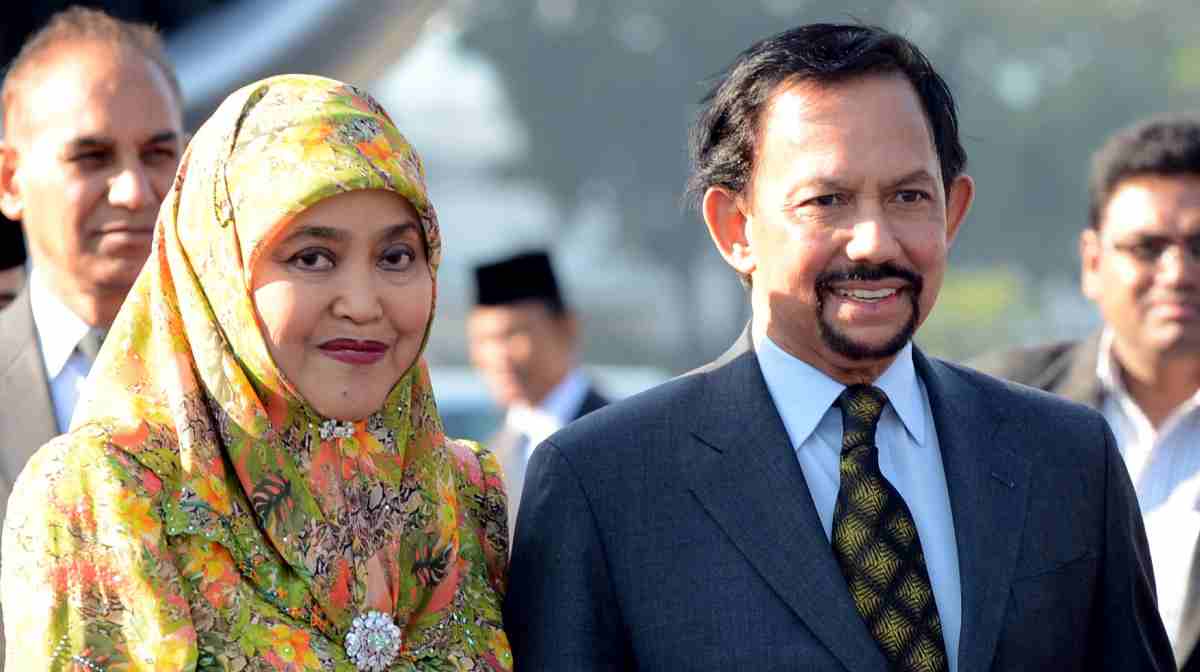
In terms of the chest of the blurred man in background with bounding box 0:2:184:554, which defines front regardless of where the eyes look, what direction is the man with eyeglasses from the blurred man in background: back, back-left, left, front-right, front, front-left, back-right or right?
front-left

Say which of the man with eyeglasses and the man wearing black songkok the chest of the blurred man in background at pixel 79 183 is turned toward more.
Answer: the man with eyeglasses

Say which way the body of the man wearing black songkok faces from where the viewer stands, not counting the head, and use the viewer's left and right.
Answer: facing the viewer and to the left of the viewer

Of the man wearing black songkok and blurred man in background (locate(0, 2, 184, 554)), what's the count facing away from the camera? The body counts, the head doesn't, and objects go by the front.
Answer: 0

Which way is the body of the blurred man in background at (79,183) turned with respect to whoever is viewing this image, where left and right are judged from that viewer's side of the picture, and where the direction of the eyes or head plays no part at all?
facing the viewer and to the right of the viewer

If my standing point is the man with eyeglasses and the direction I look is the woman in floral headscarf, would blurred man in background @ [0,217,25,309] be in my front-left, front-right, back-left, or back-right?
front-right

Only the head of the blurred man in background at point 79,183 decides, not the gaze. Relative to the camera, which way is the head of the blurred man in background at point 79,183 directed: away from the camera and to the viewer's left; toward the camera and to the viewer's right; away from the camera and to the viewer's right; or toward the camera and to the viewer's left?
toward the camera and to the viewer's right

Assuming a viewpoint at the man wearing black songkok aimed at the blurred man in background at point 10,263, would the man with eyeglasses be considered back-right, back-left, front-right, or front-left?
front-left

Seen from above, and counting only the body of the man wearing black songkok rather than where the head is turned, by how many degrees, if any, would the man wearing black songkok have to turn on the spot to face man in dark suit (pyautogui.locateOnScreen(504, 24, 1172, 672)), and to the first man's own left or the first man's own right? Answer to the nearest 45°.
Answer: approximately 45° to the first man's own left

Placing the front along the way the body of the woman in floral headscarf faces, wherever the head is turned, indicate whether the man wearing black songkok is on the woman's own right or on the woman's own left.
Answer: on the woman's own left

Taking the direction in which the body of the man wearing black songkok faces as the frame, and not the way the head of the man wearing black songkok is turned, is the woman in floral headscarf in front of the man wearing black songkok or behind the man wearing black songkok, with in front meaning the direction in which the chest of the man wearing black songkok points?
in front

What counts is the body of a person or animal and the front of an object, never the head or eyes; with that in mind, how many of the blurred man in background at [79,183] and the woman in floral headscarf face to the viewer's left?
0

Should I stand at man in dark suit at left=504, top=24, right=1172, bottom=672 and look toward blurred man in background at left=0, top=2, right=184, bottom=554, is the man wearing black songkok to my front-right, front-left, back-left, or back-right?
front-right

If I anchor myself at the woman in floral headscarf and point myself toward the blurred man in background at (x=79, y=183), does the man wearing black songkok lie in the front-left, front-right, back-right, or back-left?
front-right
